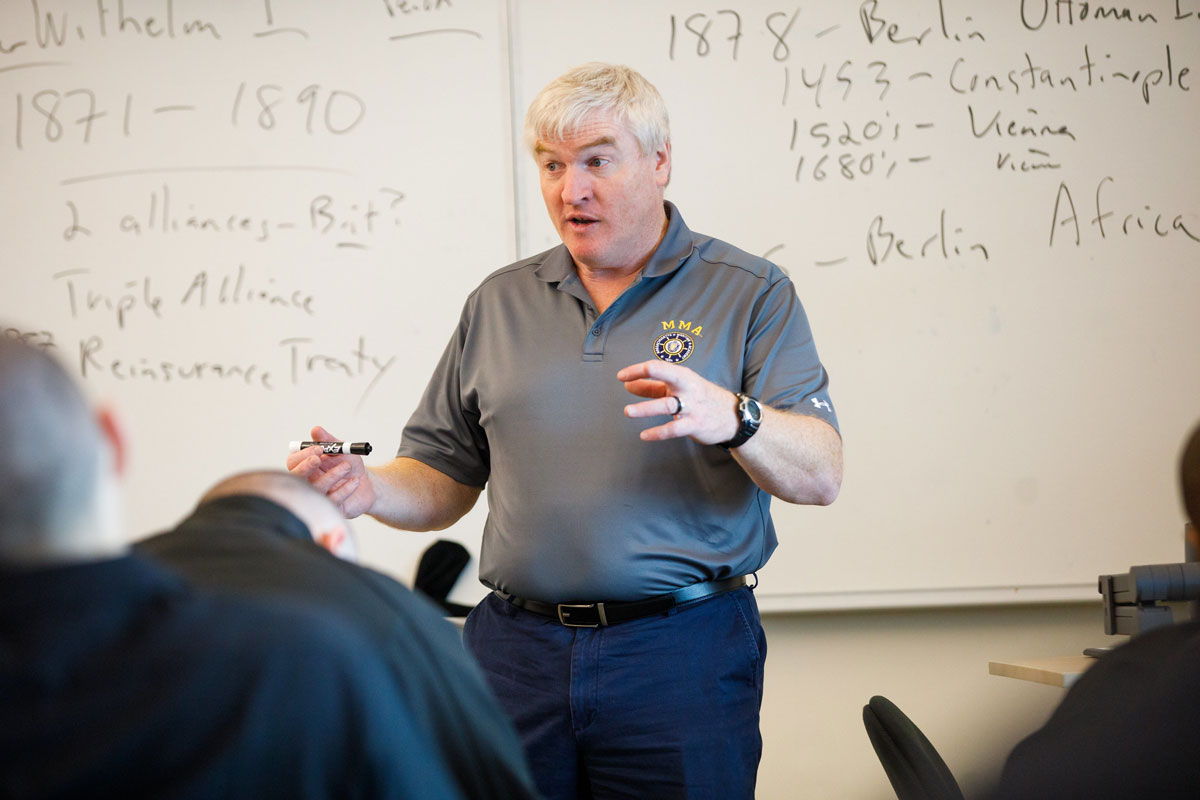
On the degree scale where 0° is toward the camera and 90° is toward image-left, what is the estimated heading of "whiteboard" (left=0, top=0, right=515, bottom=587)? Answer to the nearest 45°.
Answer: approximately 0°

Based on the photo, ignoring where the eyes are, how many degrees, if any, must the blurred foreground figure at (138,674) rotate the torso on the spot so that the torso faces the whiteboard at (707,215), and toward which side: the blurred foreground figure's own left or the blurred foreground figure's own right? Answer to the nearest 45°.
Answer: approximately 45° to the blurred foreground figure's own right

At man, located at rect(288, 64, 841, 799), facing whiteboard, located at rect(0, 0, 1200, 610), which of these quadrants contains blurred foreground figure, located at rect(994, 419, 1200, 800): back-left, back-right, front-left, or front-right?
back-right

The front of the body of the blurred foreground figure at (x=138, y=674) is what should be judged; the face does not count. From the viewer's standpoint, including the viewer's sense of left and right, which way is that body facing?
facing away from the viewer

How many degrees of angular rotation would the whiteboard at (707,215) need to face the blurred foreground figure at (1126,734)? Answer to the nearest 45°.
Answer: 0° — it already faces them

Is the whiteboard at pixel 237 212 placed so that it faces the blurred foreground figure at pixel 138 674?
yes

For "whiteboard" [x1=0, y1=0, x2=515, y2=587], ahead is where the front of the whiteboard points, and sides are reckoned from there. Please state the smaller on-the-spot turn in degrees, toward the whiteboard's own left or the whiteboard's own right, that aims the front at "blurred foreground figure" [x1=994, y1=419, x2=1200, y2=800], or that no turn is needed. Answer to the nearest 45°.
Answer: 0° — it already faces them

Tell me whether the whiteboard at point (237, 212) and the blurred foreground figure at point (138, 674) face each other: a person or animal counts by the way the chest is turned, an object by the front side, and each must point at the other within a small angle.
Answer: yes
